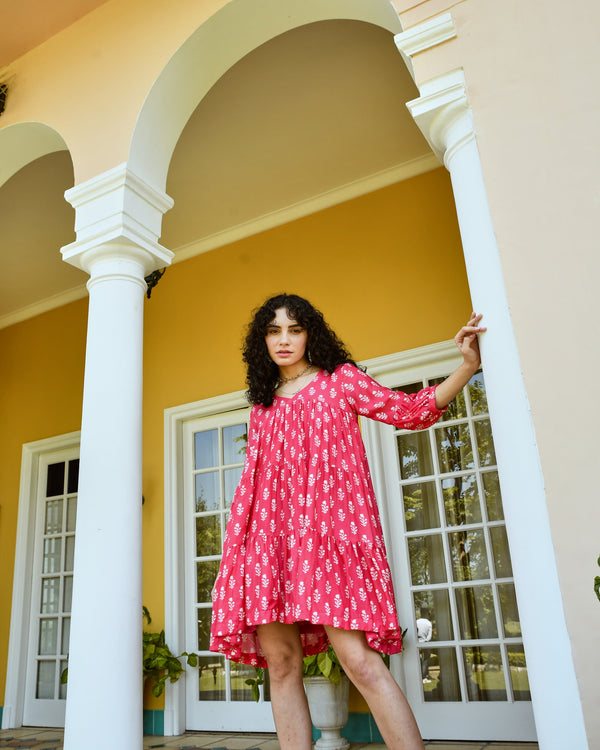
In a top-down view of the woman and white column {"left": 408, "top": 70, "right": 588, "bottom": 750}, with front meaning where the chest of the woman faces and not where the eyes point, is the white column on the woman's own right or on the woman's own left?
on the woman's own left

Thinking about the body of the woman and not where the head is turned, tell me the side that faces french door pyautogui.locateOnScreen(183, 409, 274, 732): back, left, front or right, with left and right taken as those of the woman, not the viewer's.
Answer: back

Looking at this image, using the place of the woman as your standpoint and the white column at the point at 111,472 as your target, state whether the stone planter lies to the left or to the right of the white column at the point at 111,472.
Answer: right

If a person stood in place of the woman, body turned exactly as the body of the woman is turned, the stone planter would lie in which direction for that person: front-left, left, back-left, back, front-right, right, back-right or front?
back

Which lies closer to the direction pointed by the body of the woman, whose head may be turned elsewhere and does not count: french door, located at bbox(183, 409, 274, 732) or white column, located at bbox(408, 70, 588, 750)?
the white column

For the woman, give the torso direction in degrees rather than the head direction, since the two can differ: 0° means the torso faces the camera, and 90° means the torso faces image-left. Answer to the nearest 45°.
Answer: approximately 0°

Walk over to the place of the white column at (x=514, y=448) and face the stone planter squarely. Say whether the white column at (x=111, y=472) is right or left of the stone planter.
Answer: left

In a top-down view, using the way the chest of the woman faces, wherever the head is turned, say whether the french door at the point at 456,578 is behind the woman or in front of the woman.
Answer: behind

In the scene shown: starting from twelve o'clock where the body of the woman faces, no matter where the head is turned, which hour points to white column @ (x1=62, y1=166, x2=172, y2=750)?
The white column is roughly at 4 o'clock from the woman.
